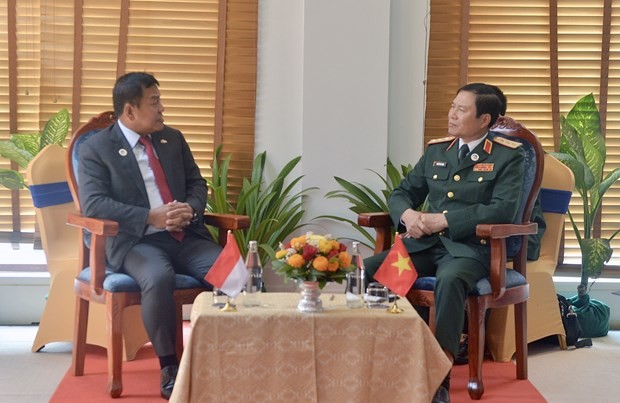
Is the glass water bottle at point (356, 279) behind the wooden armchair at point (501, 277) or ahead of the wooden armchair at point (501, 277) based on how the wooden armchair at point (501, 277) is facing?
ahead

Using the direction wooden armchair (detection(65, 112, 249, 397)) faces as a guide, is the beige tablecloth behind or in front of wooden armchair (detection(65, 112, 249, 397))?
in front

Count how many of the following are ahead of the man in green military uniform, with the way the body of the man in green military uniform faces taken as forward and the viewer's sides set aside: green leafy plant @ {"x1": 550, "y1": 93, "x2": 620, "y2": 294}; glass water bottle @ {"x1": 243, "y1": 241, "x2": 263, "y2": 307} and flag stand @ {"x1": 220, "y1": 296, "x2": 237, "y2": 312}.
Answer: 2

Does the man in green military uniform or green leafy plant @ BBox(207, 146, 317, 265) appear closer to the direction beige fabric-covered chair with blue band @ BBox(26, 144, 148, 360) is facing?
the man in green military uniform

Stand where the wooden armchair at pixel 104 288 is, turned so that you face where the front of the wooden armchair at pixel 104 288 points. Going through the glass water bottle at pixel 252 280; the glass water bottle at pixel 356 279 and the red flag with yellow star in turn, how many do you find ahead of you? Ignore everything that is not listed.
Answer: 3

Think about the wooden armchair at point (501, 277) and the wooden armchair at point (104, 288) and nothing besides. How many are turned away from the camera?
0

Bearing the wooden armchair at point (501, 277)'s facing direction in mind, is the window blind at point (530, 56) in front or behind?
behind

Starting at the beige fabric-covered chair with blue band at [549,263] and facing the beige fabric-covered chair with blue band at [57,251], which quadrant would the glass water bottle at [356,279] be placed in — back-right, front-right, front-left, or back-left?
front-left

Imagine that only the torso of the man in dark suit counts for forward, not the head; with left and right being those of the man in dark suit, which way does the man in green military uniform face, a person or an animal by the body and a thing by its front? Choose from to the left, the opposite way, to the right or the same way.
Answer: to the right

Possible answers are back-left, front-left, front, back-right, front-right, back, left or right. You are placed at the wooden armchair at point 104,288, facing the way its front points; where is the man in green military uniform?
front-left

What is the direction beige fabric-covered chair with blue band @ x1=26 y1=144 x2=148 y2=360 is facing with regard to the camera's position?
facing the viewer and to the right of the viewer

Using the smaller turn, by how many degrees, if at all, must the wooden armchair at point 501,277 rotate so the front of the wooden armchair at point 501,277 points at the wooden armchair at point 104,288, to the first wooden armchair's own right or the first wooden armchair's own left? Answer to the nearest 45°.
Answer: approximately 45° to the first wooden armchair's own right

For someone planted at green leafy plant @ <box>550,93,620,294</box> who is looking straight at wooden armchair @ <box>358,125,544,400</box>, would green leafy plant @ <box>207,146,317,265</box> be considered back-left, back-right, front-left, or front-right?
front-right

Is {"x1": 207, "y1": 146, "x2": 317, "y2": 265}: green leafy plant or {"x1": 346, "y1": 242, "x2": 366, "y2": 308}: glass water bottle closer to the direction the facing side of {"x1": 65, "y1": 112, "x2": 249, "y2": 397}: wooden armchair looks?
the glass water bottle

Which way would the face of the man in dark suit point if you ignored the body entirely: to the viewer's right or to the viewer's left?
to the viewer's right

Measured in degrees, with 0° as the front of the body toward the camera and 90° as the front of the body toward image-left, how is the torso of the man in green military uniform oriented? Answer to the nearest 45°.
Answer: approximately 45°

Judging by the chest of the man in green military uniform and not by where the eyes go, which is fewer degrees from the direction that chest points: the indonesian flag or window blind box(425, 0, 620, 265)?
the indonesian flag

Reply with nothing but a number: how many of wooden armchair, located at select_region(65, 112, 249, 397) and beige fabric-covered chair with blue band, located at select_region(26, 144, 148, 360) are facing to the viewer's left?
0

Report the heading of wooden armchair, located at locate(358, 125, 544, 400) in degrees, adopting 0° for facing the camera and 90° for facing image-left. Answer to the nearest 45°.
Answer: approximately 45°

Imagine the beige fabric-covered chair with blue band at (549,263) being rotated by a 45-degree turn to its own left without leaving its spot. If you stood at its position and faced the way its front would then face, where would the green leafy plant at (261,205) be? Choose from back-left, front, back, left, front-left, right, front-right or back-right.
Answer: right
